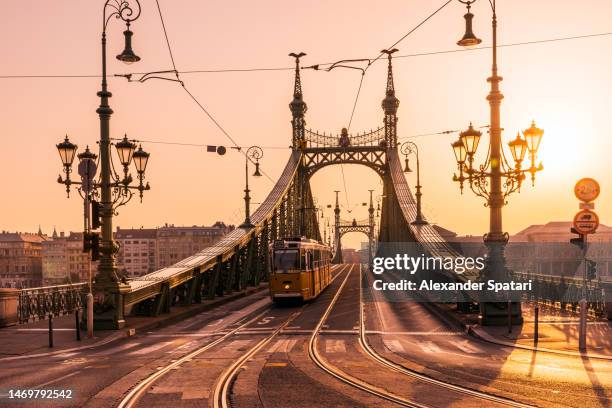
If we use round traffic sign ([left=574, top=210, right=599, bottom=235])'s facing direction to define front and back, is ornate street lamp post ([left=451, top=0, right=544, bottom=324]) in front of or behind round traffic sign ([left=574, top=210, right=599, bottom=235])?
behind

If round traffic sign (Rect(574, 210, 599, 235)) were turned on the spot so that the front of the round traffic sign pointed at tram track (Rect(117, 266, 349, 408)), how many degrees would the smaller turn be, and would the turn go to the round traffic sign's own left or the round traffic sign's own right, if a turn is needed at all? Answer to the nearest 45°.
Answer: approximately 45° to the round traffic sign's own right

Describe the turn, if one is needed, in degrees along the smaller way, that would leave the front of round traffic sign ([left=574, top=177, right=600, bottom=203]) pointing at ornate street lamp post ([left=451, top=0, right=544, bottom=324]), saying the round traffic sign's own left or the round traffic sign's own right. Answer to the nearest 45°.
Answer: approximately 135° to the round traffic sign's own right

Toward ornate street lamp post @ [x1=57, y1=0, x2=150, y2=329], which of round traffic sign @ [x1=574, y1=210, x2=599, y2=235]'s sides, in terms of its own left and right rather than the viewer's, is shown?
right

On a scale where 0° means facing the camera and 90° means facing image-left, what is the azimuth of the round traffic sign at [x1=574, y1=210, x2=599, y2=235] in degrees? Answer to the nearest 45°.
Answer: approximately 0°

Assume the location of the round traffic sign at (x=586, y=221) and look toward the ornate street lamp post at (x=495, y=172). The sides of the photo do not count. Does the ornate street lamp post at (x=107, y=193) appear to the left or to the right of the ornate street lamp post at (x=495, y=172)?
left

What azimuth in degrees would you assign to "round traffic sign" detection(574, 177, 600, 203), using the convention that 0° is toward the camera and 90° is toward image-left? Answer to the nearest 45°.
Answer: approximately 0°

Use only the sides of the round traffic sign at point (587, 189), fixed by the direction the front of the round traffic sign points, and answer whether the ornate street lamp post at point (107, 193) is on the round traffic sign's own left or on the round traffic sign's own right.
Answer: on the round traffic sign's own right

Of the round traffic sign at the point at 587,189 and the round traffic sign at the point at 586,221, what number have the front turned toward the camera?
2
